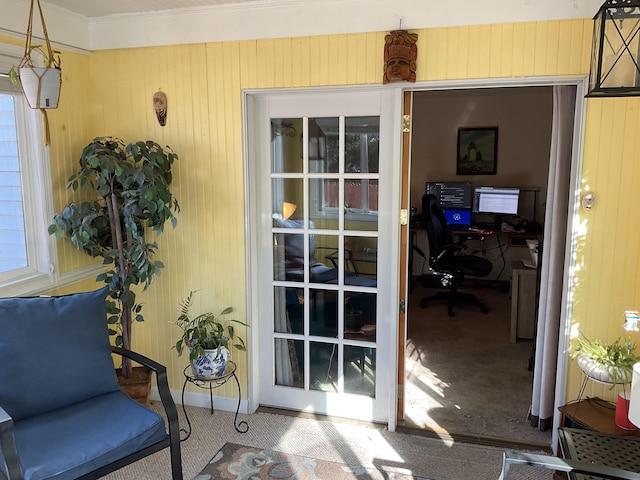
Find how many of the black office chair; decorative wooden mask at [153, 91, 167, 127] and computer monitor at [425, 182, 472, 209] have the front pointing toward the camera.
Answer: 2

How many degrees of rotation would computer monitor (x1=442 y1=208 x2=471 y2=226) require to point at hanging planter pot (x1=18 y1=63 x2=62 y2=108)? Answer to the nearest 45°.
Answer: approximately 45° to its right

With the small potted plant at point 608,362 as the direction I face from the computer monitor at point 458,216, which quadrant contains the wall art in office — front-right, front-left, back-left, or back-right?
back-left

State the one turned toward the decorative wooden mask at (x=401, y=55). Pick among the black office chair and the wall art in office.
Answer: the wall art in office

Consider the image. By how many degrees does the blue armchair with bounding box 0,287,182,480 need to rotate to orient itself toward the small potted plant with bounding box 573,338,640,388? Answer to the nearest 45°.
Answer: approximately 45° to its left

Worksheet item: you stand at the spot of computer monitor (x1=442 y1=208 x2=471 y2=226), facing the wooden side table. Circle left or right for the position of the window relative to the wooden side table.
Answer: right

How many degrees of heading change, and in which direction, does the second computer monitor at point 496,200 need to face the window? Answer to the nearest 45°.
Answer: approximately 45° to its right

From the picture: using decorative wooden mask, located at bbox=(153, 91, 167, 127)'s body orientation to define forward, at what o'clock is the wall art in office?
The wall art in office is roughly at 8 o'clock from the decorative wooden mask.

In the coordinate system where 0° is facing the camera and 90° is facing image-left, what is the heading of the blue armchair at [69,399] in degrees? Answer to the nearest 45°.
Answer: approximately 315°

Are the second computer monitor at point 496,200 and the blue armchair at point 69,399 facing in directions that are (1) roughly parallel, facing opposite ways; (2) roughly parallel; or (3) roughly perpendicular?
roughly perpendicular

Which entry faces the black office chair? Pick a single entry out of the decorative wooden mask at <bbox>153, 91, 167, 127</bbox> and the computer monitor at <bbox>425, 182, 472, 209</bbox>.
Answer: the computer monitor
